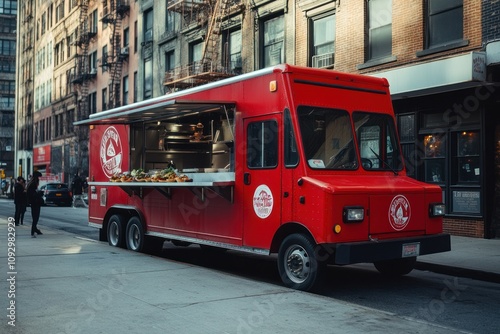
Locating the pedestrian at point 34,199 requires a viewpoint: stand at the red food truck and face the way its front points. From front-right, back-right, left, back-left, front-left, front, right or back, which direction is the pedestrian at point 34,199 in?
back

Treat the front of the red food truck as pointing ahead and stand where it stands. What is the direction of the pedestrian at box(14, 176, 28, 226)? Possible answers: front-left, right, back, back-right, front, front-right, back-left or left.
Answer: back

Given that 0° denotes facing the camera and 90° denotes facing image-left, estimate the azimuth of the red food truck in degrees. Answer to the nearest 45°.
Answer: approximately 315°

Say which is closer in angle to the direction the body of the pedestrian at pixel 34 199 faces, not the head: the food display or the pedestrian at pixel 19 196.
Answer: the food display

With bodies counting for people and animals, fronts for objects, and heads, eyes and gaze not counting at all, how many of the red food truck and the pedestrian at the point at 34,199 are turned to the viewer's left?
0

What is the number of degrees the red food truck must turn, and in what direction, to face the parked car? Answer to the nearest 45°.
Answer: approximately 180°
